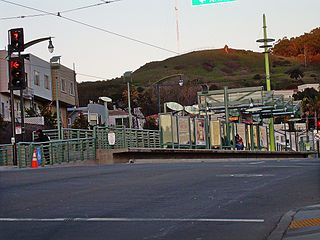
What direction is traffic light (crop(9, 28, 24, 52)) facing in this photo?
toward the camera

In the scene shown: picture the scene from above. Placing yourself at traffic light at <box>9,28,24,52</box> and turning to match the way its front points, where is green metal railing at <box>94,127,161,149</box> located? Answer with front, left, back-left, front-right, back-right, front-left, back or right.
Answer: back-left

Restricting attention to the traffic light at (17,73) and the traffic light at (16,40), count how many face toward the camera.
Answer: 2

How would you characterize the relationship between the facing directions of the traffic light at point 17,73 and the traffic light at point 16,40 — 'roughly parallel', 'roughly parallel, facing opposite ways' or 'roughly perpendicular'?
roughly parallel

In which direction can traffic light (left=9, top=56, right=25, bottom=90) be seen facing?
toward the camera
